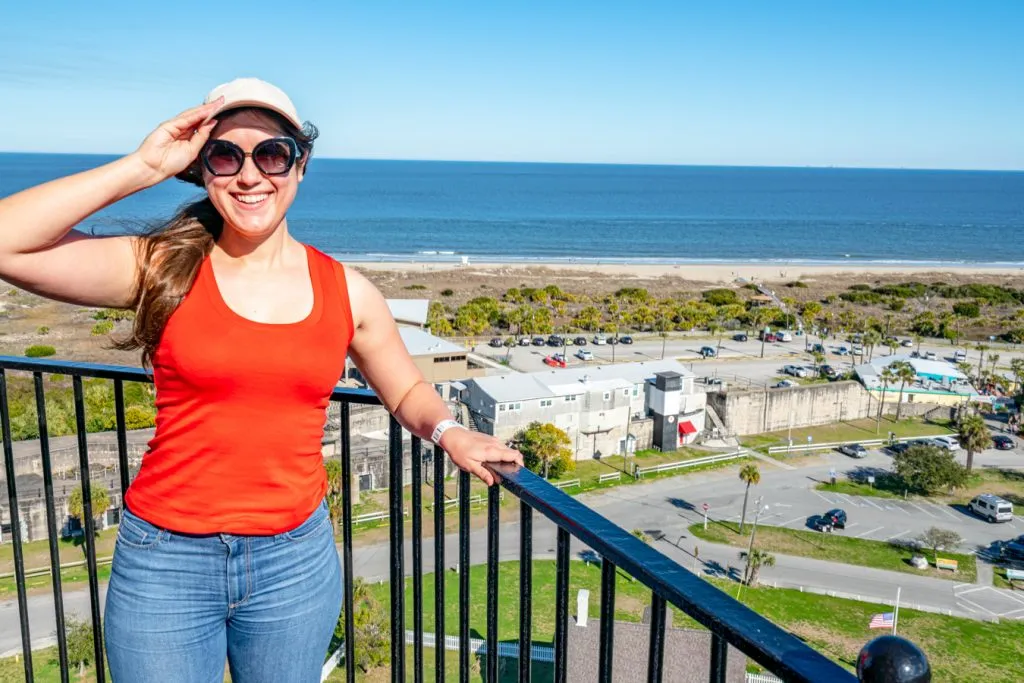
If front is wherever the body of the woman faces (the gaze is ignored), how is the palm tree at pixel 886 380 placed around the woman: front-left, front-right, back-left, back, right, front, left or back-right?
back-left

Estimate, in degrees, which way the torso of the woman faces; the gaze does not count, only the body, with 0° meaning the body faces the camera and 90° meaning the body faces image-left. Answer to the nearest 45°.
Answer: approximately 0°

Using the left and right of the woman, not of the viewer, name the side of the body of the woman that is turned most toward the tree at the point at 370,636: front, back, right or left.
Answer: back

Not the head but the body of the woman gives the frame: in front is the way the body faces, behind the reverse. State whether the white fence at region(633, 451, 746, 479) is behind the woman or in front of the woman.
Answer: behind

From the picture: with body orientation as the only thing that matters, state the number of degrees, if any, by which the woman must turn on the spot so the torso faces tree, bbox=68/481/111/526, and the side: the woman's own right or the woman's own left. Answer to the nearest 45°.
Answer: approximately 180°

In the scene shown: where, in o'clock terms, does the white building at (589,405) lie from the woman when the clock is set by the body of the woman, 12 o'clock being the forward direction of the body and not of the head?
The white building is roughly at 7 o'clock from the woman.

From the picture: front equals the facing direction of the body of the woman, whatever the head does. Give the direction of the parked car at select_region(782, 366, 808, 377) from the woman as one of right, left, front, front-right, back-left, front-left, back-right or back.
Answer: back-left

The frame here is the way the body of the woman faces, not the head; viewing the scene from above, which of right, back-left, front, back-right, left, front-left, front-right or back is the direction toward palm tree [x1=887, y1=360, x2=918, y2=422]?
back-left

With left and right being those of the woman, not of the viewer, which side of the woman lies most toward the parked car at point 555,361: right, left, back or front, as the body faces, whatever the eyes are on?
back

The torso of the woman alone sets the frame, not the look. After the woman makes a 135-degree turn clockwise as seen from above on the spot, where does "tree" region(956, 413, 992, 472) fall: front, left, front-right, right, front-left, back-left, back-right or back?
right
